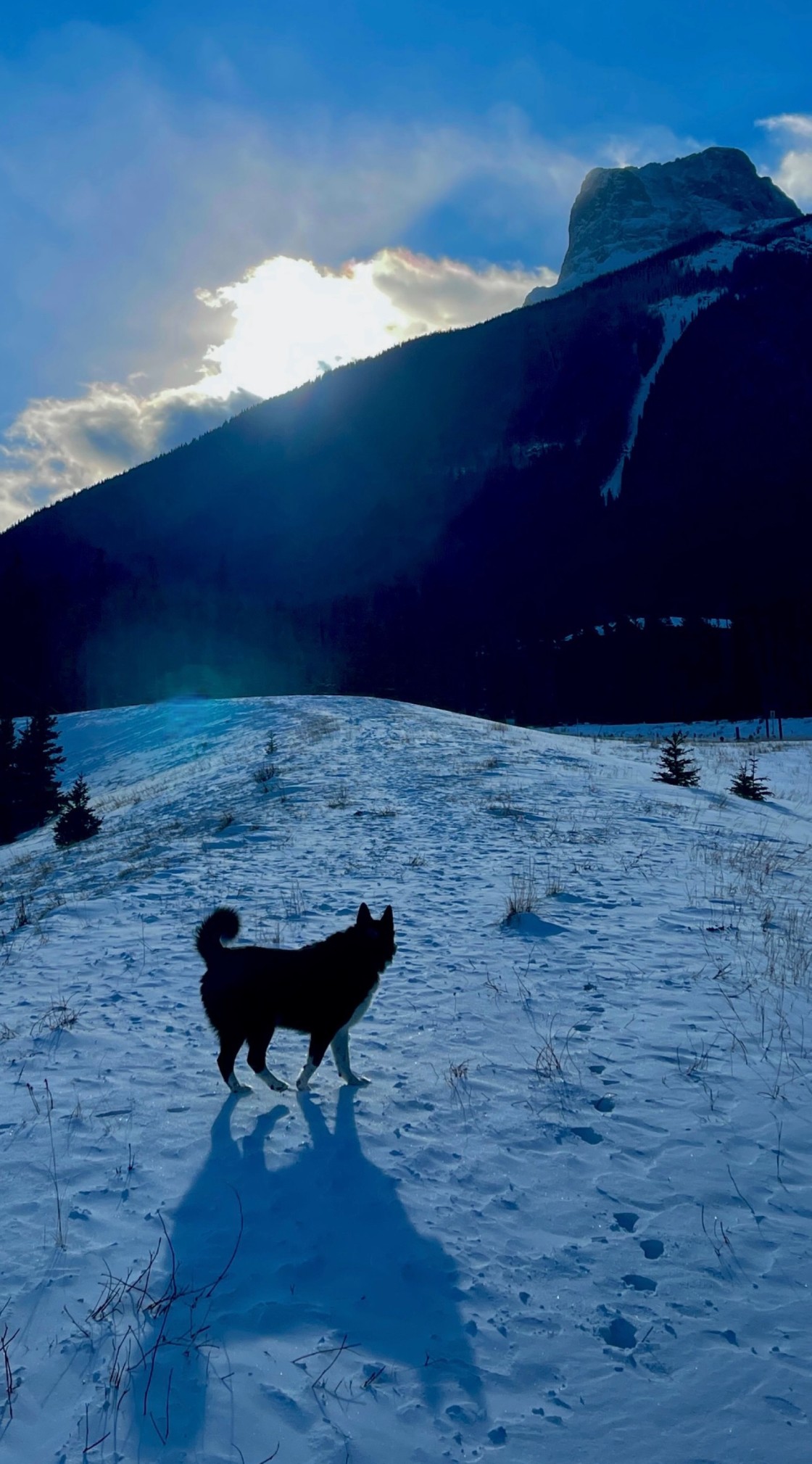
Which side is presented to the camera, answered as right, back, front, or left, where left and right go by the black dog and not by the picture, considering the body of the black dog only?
right

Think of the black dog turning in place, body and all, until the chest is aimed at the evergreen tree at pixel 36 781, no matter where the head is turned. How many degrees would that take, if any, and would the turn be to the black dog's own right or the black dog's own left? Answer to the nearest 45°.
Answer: approximately 90° to the black dog's own left

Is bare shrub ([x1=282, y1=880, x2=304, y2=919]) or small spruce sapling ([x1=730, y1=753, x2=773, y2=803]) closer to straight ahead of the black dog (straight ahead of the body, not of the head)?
the small spruce sapling

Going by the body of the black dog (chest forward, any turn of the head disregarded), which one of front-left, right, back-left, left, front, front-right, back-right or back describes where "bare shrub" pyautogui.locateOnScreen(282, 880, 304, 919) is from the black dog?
left

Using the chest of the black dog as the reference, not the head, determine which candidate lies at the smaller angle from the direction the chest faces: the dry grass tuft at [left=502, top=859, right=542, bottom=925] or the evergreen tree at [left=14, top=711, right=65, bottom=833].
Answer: the dry grass tuft

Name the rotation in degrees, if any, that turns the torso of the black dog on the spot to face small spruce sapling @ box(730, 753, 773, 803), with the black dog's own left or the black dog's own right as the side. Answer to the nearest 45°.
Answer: approximately 45° to the black dog's own left

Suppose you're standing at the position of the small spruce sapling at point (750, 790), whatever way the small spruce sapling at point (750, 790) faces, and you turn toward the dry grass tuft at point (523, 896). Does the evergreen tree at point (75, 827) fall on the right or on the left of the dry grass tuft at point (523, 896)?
right

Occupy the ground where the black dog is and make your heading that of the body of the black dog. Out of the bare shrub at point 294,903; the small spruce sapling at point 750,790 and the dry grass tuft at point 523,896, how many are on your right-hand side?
0

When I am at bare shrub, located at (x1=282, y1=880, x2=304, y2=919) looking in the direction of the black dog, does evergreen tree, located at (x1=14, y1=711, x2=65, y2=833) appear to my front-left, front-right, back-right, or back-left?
back-right

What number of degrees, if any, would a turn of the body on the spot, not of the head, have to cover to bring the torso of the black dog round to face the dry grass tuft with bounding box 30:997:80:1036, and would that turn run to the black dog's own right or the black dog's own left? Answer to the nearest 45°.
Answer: approximately 135° to the black dog's own left
